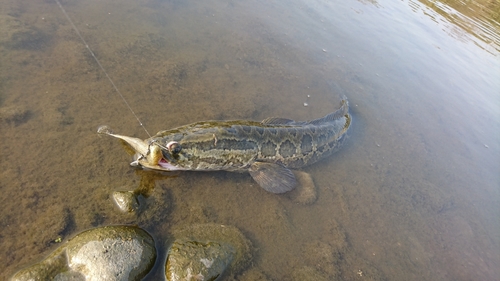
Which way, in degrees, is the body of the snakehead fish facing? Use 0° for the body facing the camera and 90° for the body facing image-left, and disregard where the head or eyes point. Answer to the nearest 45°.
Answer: approximately 90°

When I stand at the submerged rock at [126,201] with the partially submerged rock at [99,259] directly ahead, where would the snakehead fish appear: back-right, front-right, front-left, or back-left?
back-left

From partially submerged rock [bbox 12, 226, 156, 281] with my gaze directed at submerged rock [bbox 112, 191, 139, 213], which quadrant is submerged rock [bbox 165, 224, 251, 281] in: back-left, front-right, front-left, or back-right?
front-right

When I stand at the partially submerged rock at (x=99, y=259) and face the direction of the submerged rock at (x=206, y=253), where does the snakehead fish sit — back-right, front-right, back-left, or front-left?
front-left

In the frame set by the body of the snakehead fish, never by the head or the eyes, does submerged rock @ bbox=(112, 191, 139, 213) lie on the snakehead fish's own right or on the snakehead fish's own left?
on the snakehead fish's own left

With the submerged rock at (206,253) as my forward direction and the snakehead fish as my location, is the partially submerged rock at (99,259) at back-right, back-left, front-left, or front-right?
front-right

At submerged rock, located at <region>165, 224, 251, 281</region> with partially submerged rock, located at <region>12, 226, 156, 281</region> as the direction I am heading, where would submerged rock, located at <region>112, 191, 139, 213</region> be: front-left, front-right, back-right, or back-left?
front-right

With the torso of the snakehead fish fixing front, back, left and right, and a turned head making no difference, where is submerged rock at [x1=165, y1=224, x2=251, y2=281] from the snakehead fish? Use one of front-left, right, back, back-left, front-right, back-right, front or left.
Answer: left

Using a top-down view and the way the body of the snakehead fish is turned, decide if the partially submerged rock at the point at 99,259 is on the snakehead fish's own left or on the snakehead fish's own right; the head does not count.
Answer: on the snakehead fish's own left

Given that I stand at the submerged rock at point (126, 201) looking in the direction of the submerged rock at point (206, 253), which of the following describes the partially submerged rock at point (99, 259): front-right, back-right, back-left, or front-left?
front-right
